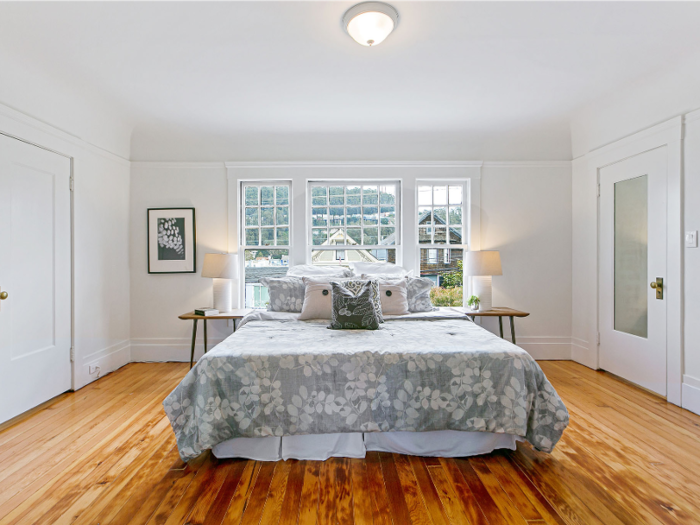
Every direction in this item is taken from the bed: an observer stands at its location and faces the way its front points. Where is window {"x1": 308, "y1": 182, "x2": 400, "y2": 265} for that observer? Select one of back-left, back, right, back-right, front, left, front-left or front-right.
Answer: back

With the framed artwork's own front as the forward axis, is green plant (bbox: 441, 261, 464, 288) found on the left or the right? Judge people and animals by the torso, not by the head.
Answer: on its left

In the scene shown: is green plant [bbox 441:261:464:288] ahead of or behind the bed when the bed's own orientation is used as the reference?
behind

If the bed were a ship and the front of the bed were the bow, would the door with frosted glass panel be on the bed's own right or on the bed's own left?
on the bed's own left

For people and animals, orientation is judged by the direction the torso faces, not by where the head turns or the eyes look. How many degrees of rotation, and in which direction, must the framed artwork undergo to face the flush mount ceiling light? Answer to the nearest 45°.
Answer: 0° — it already faces it

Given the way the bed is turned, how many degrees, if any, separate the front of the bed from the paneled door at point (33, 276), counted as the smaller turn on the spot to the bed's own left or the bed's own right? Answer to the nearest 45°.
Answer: approximately 90° to the bed's own right

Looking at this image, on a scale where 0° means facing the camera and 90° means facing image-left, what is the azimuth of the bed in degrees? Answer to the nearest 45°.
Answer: approximately 0°
